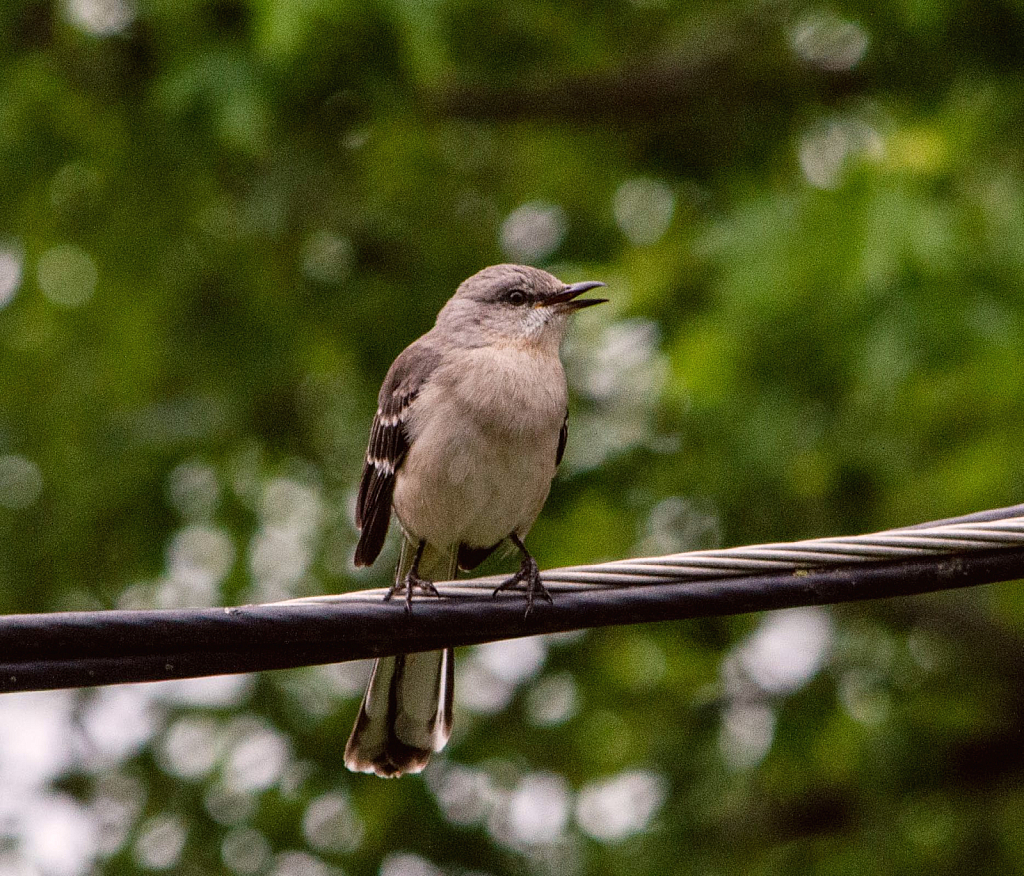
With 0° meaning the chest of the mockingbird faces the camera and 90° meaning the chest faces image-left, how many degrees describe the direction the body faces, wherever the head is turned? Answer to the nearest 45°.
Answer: approximately 315°
